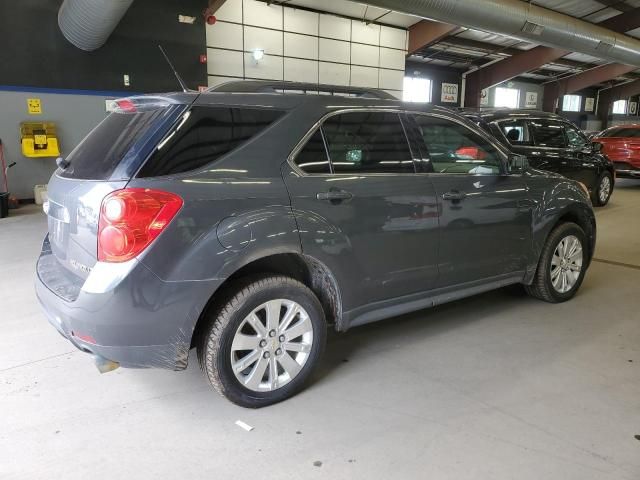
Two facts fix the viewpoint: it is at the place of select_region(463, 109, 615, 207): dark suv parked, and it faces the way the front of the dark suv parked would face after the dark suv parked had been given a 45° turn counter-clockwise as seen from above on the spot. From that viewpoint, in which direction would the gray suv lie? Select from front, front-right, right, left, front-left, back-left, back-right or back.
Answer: back

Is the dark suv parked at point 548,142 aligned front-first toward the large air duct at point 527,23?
no

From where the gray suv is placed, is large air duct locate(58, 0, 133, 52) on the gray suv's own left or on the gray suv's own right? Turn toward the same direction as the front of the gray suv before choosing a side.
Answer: on the gray suv's own left

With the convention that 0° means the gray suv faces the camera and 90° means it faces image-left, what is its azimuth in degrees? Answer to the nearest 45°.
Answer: approximately 225°

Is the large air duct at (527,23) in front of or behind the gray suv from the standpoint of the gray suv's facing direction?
in front

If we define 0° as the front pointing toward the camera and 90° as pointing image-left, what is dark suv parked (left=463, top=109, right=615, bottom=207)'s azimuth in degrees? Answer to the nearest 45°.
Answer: approximately 225°

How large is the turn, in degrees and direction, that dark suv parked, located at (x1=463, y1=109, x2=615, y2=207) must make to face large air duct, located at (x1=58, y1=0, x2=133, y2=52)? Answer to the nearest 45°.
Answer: approximately 135° to its left

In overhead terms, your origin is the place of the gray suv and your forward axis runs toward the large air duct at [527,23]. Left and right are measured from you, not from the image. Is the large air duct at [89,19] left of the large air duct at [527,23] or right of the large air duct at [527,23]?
left

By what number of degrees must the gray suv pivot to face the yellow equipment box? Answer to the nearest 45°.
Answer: approximately 90° to its left

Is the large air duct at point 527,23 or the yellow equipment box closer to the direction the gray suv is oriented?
the large air duct

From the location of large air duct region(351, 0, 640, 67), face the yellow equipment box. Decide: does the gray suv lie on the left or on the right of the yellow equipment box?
left
